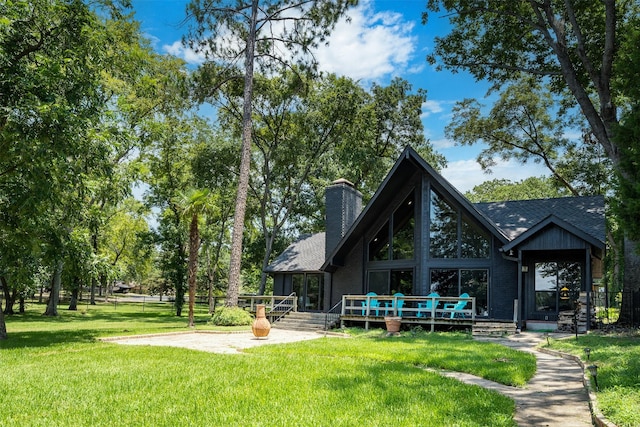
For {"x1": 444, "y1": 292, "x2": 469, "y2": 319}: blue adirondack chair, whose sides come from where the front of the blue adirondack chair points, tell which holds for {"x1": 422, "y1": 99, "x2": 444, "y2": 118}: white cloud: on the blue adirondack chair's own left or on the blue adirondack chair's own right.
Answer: on the blue adirondack chair's own right

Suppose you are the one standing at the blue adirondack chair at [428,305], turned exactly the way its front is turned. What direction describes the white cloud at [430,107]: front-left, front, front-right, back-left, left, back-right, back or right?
back-right

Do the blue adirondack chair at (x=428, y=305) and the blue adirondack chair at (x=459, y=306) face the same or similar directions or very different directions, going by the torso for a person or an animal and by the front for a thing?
same or similar directions

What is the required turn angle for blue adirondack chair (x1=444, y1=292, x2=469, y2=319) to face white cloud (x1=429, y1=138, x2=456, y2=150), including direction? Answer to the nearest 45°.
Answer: approximately 135° to its right

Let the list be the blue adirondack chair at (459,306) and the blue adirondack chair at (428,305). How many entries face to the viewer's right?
0

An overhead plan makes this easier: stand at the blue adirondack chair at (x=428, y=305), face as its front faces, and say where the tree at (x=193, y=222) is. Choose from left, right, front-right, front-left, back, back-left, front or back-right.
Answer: front-right

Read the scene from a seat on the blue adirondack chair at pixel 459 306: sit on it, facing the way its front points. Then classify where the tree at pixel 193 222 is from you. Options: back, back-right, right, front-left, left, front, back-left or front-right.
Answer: front-right

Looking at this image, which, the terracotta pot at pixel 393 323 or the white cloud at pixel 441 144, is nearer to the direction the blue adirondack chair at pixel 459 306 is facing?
the terracotta pot

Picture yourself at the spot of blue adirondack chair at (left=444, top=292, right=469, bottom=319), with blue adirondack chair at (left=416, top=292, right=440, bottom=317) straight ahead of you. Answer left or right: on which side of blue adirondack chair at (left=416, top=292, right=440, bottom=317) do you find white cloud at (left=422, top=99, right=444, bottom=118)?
right

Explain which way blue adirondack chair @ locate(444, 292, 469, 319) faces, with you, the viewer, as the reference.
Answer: facing the viewer and to the left of the viewer
